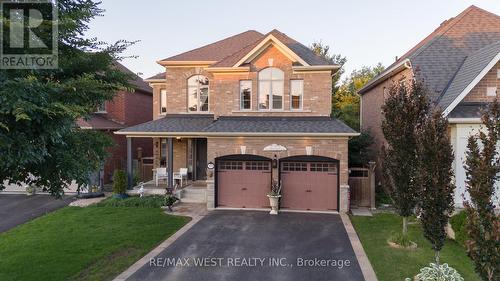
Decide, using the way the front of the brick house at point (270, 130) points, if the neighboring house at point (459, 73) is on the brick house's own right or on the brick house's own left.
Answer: on the brick house's own left

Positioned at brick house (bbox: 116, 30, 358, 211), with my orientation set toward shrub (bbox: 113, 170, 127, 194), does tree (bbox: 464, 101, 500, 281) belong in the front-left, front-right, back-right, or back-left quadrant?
back-left

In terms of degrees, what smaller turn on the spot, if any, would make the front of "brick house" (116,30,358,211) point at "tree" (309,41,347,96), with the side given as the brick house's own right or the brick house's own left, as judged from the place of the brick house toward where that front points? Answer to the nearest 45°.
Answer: approximately 180°

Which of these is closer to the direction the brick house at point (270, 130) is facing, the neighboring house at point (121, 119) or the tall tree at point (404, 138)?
the tall tree

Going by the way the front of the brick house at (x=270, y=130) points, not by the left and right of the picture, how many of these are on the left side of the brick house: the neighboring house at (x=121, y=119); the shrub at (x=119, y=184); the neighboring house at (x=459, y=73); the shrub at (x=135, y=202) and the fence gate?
2

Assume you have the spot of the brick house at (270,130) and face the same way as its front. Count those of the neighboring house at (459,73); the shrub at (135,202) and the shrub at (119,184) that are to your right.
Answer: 2

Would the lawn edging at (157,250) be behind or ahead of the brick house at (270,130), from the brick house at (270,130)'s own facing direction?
ahead

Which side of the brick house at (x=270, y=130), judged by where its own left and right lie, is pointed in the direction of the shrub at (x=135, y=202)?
right

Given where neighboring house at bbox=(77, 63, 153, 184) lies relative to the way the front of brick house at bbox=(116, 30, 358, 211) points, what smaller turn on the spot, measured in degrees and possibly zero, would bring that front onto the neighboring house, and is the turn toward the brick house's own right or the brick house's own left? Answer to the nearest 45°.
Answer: approximately 135° to the brick house's own right

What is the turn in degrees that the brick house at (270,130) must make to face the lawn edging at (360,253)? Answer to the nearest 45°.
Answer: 0° — it already faces it

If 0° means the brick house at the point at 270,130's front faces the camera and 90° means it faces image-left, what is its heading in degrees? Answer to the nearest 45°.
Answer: approximately 0°

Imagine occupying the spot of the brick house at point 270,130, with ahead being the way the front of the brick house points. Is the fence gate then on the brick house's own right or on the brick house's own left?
on the brick house's own left
